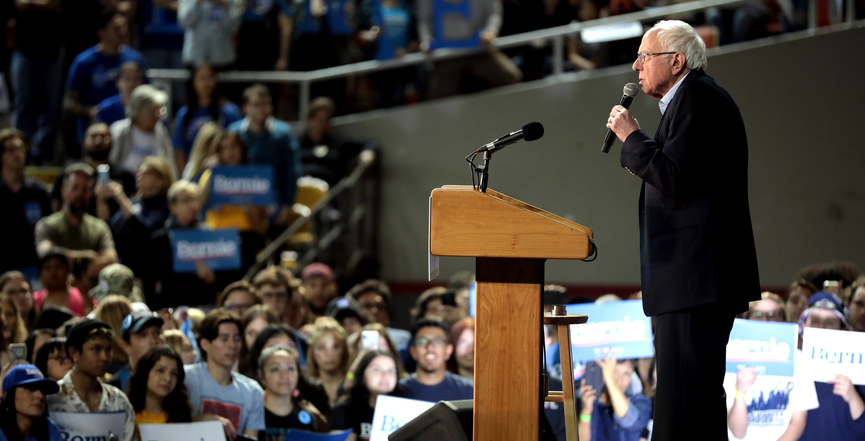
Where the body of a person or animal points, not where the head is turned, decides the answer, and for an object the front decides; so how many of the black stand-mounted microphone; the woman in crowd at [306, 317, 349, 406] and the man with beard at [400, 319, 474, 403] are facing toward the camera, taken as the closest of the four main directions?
2

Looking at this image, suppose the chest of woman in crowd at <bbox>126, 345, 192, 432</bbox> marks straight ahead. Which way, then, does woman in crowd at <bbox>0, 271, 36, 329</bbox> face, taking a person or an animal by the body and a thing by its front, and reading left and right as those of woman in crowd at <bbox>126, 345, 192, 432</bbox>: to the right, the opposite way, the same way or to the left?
the same way

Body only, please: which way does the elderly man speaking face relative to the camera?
to the viewer's left

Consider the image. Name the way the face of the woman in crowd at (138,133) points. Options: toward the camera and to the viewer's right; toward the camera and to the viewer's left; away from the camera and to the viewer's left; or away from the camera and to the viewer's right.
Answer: toward the camera and to the viewer's right

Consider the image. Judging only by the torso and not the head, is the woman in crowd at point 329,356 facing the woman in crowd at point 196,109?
no

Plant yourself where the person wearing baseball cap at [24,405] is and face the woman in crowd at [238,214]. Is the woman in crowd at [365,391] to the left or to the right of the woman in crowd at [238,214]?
right

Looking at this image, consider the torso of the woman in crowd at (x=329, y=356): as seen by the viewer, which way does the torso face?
toward the camera

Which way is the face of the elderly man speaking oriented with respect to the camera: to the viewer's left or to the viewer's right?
to the viewer's left

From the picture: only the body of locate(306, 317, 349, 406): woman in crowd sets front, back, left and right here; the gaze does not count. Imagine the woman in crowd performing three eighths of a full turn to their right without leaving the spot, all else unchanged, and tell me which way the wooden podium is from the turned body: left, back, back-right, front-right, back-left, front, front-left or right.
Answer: back-left

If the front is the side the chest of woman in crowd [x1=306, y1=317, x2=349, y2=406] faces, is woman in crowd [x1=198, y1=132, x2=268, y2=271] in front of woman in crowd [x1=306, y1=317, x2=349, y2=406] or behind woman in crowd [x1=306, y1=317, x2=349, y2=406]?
behind

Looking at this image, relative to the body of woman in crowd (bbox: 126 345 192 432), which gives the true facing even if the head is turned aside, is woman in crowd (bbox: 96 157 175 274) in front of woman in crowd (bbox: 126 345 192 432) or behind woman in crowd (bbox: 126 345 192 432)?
behind

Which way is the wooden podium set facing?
to the viewer's left

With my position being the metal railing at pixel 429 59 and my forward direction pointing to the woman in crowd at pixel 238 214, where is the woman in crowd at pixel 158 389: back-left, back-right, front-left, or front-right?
front-left

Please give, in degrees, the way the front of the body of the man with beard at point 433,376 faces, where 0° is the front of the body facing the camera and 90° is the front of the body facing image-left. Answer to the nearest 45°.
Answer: approximately 0°

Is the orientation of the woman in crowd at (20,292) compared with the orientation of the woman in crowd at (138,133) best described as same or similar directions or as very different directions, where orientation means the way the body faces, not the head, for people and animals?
same or similar directions

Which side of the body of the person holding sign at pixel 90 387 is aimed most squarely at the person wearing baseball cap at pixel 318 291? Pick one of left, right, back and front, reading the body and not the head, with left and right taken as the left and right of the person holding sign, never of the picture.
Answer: left

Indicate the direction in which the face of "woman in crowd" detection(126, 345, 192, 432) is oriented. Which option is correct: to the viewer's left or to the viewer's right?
to the viewer's right

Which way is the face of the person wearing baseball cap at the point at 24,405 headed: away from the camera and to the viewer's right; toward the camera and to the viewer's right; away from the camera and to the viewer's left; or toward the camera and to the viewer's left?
toward the camera and to the viewer's right

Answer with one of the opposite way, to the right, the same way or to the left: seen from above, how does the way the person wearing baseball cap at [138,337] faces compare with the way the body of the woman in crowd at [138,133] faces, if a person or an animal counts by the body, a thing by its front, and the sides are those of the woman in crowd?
the same way

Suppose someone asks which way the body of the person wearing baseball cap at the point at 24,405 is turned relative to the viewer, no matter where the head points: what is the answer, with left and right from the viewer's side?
facing the viewer and to the right of the viewer

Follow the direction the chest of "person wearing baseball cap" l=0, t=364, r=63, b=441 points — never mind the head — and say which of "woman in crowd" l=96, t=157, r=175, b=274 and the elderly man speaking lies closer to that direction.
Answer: the elderly man speaking

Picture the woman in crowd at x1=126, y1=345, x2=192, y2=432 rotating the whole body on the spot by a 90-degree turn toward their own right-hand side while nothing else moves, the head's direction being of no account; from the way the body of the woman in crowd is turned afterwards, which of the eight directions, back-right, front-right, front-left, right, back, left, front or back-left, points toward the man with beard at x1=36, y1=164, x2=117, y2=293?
back-right
